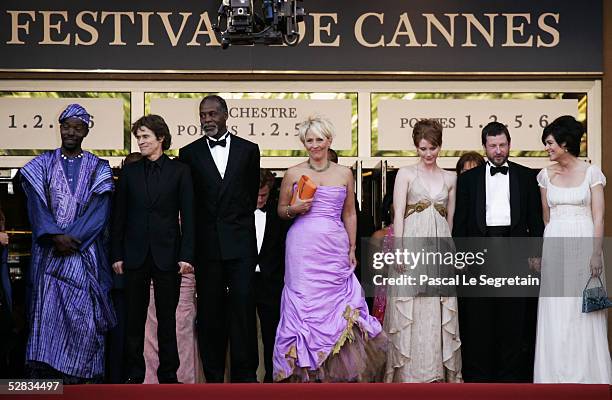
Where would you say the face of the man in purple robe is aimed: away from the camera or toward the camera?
toward the camera

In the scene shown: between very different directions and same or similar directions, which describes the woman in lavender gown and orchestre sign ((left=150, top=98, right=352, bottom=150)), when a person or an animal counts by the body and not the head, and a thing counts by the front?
same or similar directions

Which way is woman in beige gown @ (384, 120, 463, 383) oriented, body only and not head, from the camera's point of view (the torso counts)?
toward the camera

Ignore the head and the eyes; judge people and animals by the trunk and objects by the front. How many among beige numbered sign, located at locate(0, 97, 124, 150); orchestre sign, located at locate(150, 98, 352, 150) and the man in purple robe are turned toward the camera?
3

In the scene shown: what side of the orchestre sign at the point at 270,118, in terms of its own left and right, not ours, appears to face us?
front

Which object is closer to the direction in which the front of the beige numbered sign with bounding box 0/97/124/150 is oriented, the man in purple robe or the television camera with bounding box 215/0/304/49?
the man in purple robe

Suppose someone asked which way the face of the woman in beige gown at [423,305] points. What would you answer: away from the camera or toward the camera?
toward the camera

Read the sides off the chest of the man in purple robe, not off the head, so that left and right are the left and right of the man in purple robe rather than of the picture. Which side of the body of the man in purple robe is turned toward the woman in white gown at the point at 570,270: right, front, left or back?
left

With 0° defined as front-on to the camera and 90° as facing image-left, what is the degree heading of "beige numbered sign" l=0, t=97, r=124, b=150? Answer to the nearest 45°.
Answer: approximately 0°

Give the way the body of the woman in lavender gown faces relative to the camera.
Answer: toward the camera

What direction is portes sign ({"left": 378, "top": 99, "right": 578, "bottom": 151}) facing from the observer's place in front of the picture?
facing the viewer

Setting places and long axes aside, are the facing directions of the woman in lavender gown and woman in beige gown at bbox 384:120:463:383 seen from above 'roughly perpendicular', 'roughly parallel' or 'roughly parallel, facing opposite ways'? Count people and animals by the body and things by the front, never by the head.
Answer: roughly parallel
